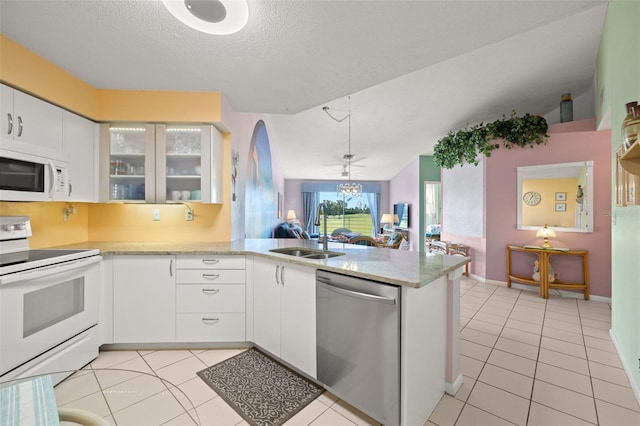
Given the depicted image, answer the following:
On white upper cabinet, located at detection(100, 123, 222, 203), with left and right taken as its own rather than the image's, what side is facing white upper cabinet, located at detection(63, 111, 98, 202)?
right

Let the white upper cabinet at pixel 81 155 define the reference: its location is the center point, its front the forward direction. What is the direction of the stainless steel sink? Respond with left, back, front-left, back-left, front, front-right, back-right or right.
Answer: front

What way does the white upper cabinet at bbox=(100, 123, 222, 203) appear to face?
toward the camera

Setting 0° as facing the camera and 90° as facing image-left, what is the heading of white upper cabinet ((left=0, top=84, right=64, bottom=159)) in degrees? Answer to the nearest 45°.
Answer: approximately 315°

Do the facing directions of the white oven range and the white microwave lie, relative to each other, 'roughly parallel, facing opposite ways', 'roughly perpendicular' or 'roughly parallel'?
roughly parallel

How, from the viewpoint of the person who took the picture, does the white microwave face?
facing the viewer and to the right of the viewer

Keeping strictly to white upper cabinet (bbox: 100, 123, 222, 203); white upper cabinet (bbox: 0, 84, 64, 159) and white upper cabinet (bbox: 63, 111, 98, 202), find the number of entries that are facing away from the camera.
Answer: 0

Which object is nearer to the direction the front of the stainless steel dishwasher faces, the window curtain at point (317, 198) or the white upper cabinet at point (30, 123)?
the white upper cabinet

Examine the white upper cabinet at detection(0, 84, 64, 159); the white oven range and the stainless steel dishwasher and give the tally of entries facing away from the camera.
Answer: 0

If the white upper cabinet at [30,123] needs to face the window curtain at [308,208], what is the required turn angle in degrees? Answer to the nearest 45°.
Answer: approximately 90° to its left

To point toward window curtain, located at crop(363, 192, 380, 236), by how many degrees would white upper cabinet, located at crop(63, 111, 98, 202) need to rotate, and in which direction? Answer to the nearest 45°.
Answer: approximately 45° to its left

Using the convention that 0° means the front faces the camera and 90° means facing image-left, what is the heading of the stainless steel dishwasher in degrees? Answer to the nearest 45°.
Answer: approximately 45°

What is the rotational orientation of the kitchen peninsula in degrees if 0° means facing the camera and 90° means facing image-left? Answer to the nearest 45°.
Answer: approximately 45°

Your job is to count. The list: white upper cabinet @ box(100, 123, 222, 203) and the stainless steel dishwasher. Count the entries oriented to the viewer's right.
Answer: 0

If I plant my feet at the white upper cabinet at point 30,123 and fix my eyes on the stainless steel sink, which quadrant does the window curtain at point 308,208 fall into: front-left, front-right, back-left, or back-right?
front-left
